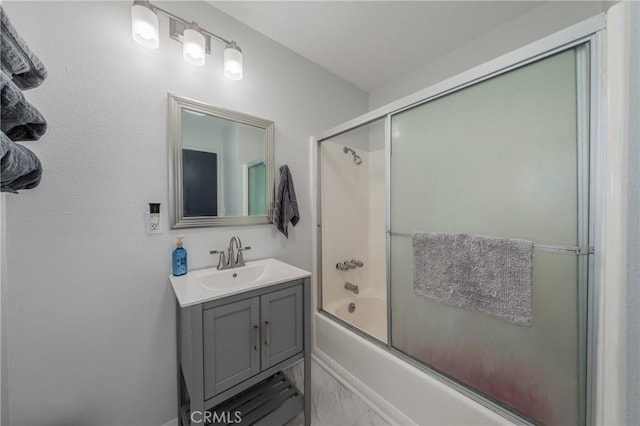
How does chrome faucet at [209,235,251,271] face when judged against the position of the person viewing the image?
facing the viewer and to the right of the viewer

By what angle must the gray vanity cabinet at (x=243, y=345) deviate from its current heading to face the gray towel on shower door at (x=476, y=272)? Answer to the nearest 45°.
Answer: approximately 45° to its left

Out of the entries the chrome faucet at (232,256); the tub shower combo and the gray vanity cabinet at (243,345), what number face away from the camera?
0

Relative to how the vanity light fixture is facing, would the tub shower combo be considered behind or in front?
in front

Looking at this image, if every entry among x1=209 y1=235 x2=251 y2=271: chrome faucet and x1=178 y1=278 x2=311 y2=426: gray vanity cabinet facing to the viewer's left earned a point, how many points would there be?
0

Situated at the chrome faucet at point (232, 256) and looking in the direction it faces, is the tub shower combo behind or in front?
in front

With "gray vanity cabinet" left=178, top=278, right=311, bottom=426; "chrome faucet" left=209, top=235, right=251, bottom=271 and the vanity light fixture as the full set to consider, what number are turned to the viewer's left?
0

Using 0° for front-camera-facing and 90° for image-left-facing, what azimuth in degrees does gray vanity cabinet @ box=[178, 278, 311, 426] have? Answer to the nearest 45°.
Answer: approximately 315°

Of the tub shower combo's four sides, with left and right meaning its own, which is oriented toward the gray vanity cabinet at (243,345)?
front

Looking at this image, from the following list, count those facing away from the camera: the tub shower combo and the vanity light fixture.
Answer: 0
